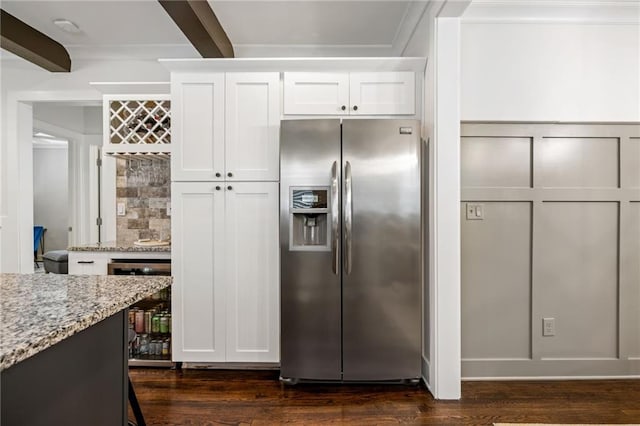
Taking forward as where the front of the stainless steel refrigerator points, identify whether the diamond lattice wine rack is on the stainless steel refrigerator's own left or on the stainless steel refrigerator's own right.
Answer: on the stainless steel refrigerator's own right

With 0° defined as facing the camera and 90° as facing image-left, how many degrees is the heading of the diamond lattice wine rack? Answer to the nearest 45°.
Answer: approximately 0°

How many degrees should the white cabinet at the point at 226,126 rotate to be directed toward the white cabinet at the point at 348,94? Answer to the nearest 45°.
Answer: approximately 90° to its left

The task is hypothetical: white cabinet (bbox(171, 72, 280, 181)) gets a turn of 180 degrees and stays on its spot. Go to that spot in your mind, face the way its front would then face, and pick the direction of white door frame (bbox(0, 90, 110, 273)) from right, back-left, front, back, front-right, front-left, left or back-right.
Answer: front-left

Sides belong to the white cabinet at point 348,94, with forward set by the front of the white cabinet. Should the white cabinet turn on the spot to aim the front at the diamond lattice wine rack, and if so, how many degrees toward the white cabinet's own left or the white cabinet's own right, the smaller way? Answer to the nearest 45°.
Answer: approximately 90° to the white cabinet's own right

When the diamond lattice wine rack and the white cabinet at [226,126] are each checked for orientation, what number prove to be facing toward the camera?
2

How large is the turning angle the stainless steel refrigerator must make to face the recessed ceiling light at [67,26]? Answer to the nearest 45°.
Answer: approximately 90° to its right

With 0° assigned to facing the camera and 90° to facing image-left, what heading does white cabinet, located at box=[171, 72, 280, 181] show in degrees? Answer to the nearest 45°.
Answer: approximately 0°

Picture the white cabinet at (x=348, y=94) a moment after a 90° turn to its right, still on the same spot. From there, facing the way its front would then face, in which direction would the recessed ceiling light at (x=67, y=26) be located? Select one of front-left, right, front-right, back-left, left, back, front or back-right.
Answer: front
